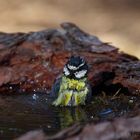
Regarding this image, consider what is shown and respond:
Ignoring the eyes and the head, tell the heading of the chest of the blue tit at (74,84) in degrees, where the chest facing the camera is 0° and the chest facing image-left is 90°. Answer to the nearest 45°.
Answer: approximately 0°
